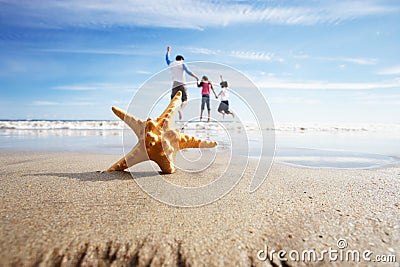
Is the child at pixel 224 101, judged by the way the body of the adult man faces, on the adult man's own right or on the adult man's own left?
on the adult man's own right

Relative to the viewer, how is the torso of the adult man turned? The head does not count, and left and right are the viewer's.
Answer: facing away from the viewer
